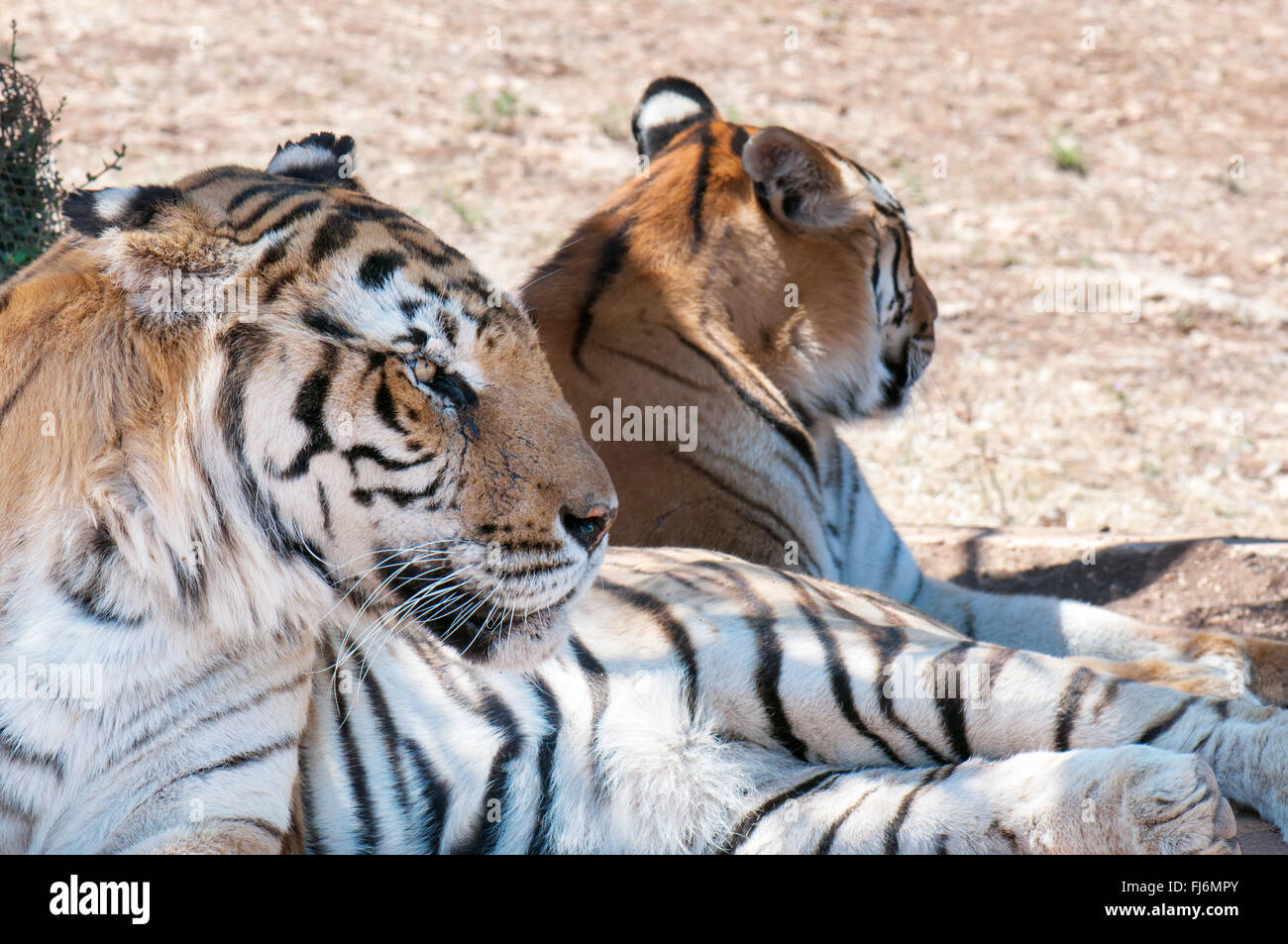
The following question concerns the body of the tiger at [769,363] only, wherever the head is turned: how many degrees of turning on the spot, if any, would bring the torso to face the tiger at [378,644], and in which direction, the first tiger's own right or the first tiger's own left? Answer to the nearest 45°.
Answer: approximately 135° to the first tiger's own right

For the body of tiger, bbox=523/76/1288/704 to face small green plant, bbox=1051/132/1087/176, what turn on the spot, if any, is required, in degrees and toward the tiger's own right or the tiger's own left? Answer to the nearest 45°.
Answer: approximately 45° to the tiger's own left

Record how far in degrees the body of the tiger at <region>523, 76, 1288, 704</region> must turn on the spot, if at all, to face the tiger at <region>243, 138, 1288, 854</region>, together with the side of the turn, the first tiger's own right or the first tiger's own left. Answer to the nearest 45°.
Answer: approximately 135° to the first tiger's own right

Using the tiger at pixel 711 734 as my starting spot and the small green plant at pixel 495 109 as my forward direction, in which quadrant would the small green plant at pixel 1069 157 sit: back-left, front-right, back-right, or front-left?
front-right

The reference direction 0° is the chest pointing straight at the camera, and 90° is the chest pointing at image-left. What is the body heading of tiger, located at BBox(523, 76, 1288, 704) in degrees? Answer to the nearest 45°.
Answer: approximately 225°

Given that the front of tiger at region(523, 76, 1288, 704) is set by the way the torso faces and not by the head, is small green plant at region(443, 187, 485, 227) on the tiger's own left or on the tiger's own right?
on the tiger's own left
